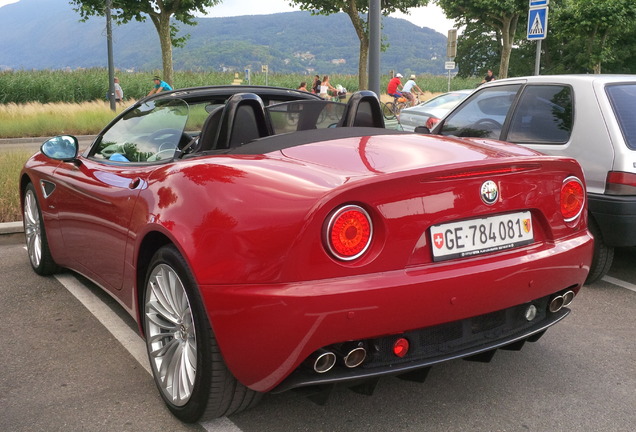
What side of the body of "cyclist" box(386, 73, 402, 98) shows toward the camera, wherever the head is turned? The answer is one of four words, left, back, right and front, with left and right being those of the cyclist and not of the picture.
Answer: right

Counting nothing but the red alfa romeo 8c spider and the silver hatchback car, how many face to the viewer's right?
0

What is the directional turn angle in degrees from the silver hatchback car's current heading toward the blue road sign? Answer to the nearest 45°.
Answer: approximately 45° to its right

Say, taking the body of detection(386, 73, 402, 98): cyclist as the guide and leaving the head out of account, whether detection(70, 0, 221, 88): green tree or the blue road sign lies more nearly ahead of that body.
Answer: the blue road sign

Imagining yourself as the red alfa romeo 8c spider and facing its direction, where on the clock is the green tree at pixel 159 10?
The green tree is roughly at 1 o'clock from the red alfa romeo 8c spider.

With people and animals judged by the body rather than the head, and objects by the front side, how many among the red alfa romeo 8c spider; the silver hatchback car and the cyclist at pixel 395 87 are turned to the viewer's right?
1

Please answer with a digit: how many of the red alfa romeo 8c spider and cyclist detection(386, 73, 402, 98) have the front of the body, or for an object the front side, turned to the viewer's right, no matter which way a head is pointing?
1

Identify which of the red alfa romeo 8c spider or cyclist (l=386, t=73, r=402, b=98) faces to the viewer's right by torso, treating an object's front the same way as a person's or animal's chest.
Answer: the cyclist

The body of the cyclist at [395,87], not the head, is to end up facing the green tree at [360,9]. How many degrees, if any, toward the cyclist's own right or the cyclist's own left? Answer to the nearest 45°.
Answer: approximately 90° to the cyclist's own left

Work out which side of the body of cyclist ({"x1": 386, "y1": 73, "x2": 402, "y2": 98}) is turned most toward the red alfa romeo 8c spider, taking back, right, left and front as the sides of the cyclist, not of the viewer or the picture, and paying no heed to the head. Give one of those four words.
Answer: right

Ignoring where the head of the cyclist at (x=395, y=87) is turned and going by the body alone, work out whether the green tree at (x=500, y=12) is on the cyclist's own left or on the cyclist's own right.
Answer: on the cyclist's own left

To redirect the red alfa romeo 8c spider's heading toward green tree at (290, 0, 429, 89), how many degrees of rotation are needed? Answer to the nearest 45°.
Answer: approximately 45° to its right

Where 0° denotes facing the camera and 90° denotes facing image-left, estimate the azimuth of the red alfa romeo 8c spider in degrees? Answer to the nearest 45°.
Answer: approximately 135°

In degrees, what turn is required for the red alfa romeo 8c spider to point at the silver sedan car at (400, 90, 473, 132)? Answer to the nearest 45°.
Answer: approximately 45° to its right

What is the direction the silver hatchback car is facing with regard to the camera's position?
facing away from the viewer and to the left of the viewer

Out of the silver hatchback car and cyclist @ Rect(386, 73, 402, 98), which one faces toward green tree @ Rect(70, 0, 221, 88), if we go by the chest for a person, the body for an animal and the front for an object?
the silver hatchback car
